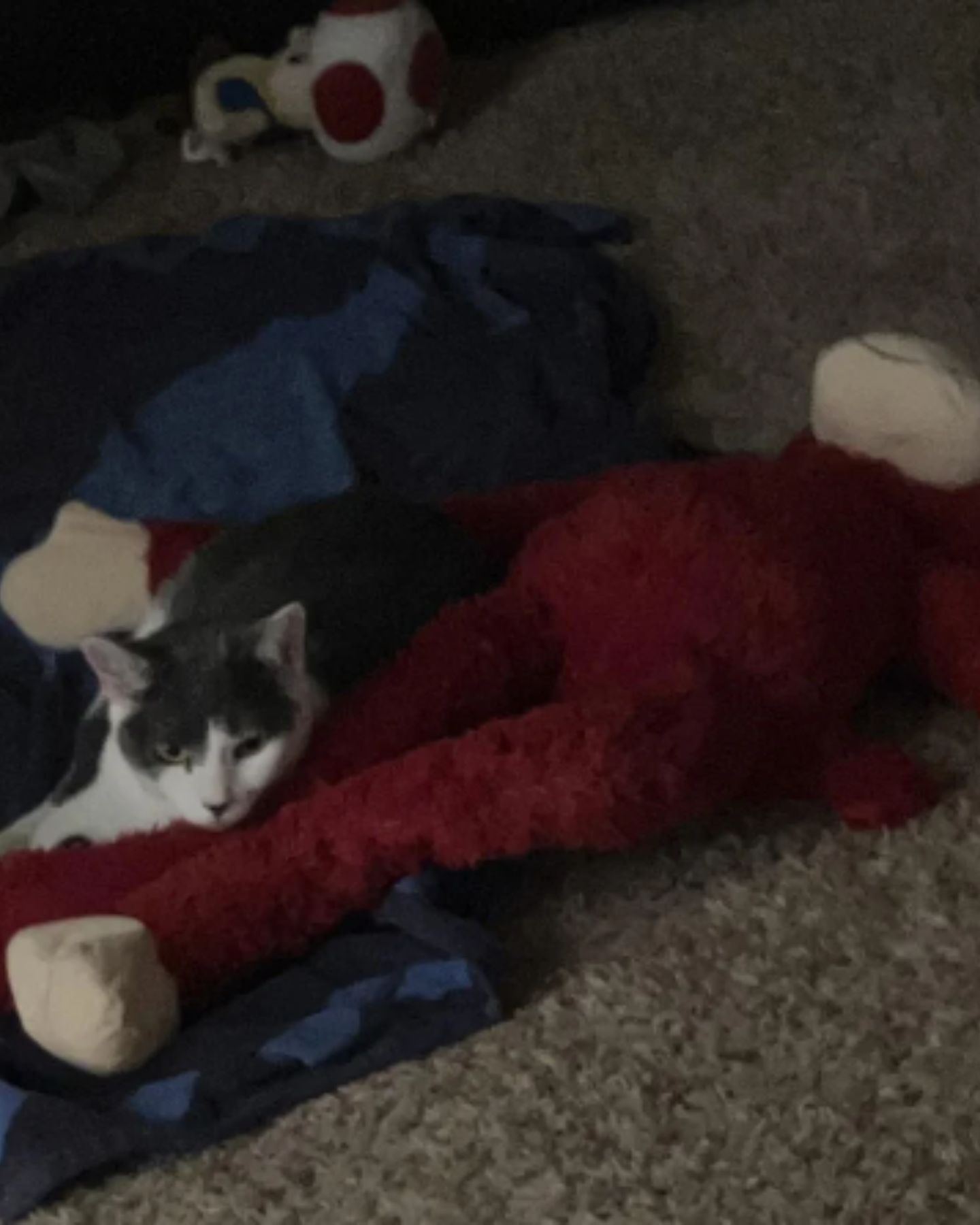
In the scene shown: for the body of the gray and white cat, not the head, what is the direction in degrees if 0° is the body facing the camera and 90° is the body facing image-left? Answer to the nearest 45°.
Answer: approximately 45°

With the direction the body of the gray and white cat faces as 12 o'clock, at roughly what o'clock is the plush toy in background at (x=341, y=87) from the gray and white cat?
The plush toy in background is roughly at 5 o'clock from the gray and white cat.

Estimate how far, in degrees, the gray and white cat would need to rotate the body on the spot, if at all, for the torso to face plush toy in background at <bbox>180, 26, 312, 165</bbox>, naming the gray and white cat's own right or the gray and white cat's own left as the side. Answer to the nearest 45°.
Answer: approximately 135° to the gray and white cat's own right
